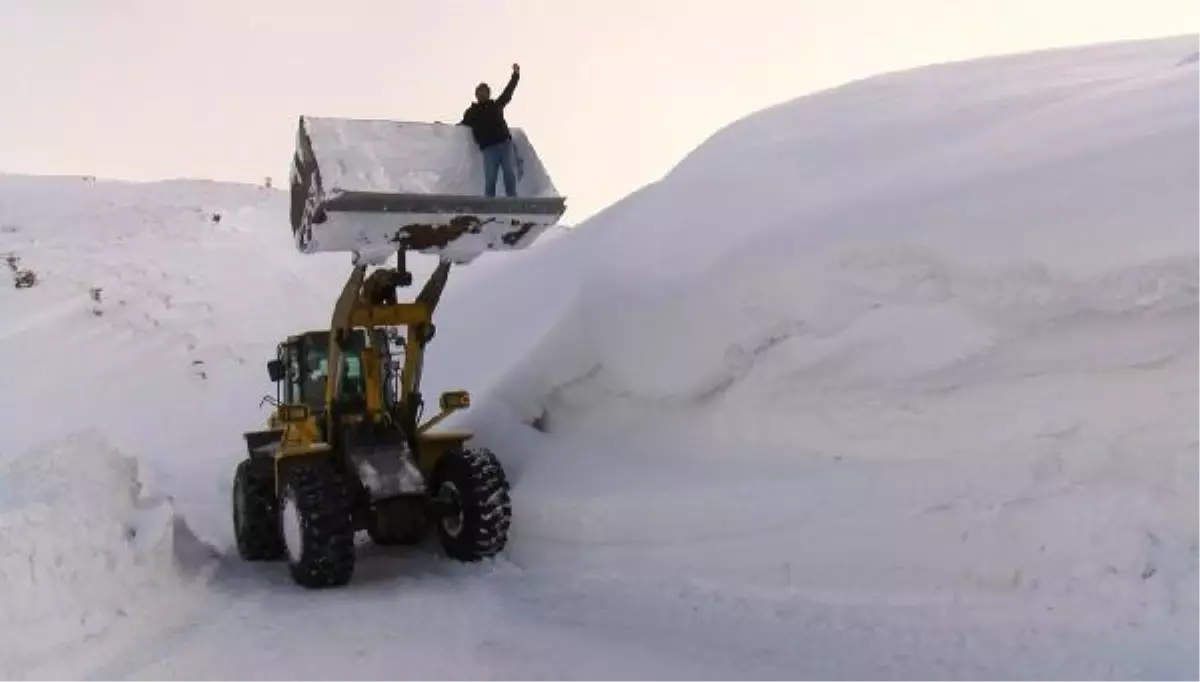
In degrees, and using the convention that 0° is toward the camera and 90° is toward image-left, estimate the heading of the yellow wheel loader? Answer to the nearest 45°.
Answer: approximately 315°
